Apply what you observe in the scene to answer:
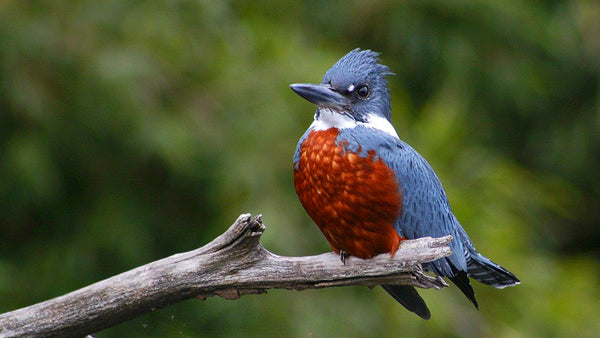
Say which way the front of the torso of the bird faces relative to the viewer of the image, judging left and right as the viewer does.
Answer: facing the viewer and to the left of the viewer
